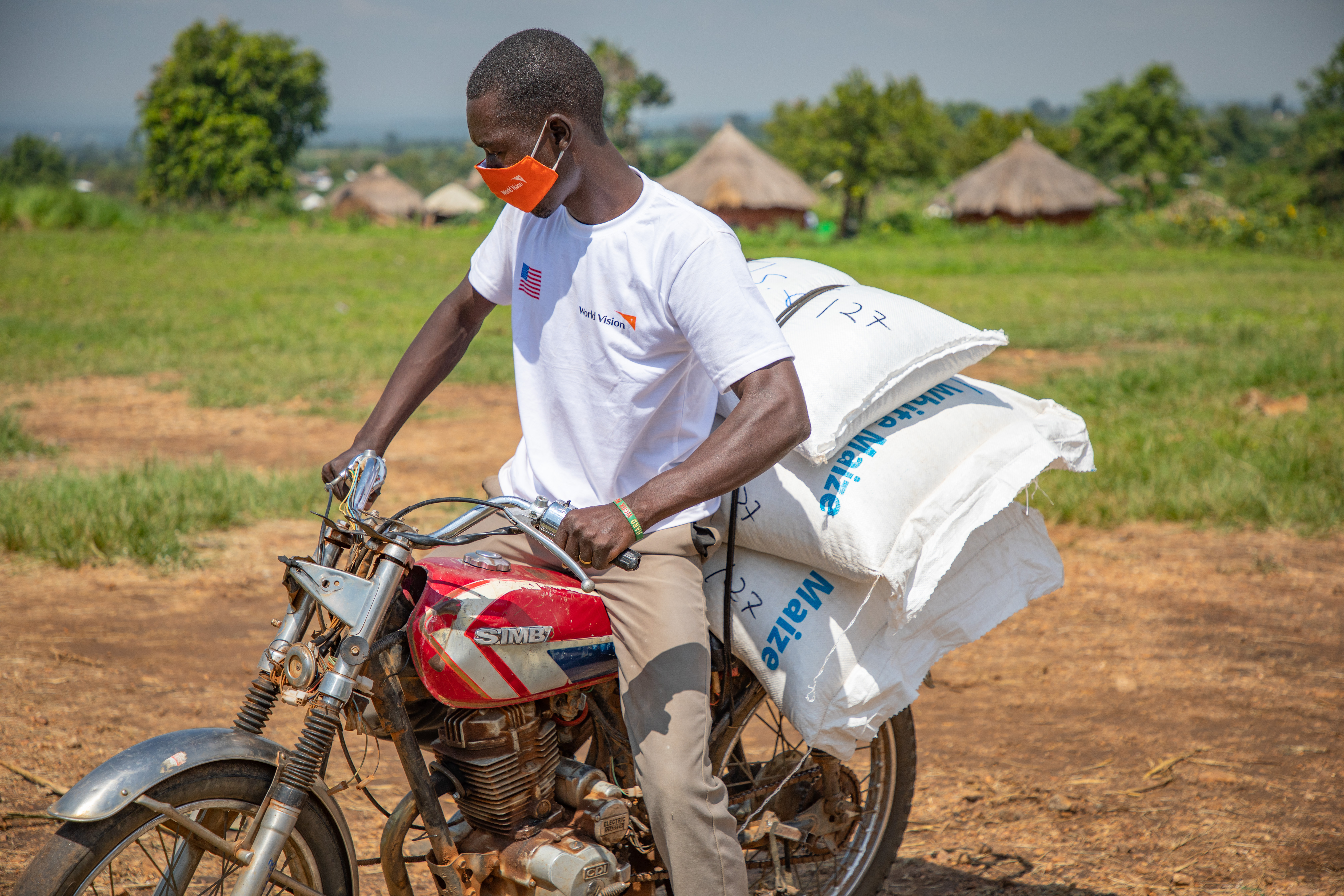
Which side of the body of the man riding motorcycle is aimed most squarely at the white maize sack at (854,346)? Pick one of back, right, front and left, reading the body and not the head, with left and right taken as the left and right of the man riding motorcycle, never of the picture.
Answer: back

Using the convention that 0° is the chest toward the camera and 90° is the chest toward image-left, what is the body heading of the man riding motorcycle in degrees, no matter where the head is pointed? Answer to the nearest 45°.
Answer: approximately 45°

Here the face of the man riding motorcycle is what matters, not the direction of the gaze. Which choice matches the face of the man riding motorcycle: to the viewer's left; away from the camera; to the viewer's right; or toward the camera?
to the viewer's left

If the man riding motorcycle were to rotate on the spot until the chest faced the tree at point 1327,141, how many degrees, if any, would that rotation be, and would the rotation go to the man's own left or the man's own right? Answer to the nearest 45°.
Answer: approximately 180°

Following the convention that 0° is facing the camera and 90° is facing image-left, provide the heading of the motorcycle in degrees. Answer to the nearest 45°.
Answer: approximately 45°

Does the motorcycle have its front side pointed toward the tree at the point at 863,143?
no

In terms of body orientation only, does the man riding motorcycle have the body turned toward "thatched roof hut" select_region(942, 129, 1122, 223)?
no
